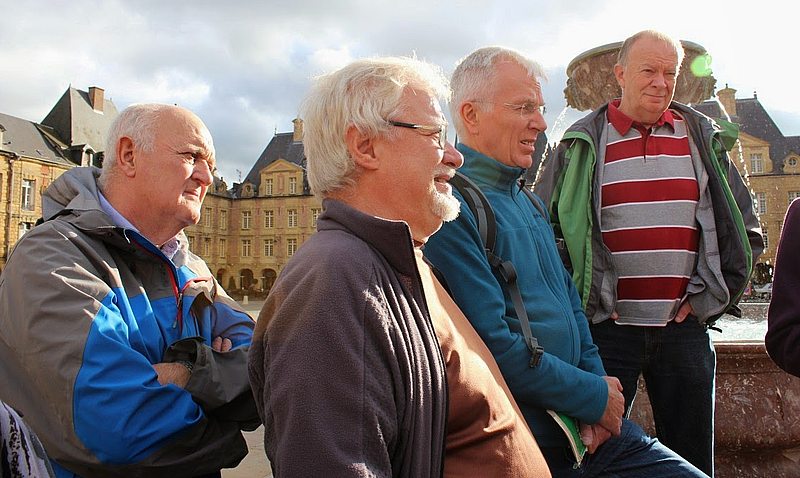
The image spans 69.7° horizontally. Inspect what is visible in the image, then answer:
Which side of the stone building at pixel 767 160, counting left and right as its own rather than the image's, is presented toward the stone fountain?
front

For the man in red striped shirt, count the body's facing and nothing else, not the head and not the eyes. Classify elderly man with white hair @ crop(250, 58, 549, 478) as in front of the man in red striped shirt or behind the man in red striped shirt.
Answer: in front

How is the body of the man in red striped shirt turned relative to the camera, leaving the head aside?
toward the camera

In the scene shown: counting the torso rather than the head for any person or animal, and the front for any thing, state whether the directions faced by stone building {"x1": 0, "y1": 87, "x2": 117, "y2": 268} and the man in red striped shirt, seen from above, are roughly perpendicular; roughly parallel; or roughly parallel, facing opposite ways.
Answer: roughly perpendicular

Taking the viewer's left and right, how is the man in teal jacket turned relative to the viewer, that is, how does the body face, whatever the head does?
facing the viewer and to the right of the viewer

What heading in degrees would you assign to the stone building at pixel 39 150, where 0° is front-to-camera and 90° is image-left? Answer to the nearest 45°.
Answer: approximately 315°

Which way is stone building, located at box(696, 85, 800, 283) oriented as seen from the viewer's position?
toward the camera

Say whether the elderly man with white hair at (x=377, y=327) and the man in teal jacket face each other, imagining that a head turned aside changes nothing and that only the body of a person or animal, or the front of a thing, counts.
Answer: no

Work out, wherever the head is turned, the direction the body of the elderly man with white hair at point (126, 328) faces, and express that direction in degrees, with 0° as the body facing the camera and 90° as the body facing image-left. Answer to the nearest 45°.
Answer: approximately 315°

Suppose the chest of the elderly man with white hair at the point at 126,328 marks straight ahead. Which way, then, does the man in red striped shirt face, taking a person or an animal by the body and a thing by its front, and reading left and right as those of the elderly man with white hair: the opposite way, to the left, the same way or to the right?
to the right

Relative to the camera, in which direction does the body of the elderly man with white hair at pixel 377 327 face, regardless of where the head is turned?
to the viewer's right

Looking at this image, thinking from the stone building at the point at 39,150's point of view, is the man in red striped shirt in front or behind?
in front

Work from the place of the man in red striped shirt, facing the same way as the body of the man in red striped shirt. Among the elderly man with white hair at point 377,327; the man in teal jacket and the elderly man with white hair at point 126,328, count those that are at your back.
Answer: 0

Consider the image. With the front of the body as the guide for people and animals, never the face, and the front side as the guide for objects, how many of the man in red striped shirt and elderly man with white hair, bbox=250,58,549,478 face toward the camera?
1

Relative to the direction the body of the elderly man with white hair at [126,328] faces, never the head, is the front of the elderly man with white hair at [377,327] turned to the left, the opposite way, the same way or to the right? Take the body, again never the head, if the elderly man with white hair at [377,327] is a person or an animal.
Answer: the same way

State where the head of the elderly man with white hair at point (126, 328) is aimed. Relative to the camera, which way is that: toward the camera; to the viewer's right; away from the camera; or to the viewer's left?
to the viewer's right

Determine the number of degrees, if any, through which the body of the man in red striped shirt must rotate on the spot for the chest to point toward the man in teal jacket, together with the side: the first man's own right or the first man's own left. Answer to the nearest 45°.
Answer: approximately 45° to the first man's own right

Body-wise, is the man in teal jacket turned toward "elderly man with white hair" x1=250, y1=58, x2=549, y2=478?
no

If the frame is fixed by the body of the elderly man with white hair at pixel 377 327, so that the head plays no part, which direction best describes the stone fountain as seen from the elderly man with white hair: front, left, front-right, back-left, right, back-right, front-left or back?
front-left

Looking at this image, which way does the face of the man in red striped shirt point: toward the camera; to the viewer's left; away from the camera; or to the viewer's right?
toward the camera
